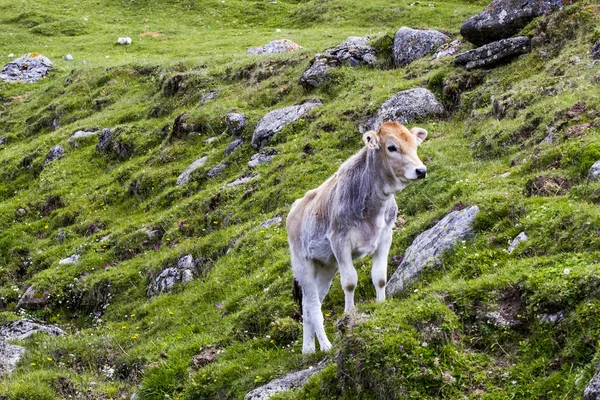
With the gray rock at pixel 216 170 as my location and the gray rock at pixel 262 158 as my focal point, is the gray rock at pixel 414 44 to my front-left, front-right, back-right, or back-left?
front-left

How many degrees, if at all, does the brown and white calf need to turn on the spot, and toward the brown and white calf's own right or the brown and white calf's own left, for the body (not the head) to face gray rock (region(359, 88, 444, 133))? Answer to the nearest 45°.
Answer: approximately 135° to the brown and white calf's own left

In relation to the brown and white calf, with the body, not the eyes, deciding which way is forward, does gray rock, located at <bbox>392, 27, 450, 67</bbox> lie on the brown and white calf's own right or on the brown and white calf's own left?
on the brown and white calf's own left

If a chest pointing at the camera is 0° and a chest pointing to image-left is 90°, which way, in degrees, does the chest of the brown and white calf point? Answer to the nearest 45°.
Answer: approximately 315°

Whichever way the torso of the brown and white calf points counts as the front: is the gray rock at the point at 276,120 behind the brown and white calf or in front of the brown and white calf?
behind

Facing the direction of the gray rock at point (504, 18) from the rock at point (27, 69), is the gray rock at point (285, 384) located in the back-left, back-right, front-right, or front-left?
front-right

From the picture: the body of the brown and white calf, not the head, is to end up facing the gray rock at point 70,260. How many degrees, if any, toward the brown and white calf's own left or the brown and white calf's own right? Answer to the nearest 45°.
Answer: approximately 180°

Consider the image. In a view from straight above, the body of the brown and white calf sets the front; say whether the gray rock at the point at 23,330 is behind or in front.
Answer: behind

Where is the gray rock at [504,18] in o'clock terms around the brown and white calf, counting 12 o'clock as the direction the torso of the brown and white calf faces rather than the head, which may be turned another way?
The gray rock is roughly at 8 o'clock from the brown and white calf.

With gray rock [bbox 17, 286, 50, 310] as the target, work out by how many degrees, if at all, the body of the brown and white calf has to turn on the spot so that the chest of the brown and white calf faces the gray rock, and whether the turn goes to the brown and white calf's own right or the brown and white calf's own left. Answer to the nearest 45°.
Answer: approximately 180°

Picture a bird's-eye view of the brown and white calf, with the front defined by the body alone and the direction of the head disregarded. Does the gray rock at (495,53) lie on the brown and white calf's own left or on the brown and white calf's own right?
on the brown and white calf's own left

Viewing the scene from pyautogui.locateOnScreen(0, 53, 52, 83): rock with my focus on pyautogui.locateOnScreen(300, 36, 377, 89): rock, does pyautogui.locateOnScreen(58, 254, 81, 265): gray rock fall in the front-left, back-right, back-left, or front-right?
front-right

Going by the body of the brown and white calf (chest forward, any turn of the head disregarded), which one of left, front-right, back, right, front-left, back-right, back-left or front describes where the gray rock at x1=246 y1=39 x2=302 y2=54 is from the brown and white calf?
back-left
